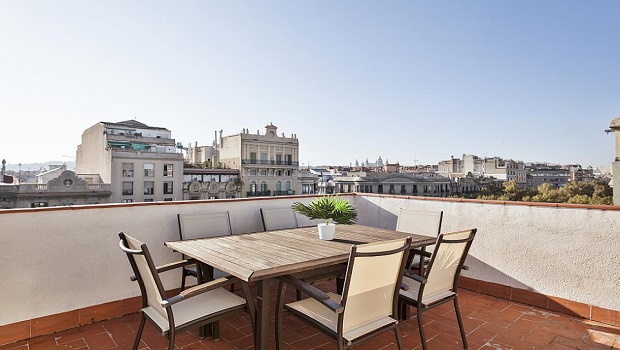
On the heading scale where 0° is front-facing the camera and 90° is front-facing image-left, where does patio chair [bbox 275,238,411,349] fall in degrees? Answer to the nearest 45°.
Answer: approximately 135°

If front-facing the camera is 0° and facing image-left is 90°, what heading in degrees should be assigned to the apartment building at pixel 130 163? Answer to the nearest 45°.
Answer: approximately 315°

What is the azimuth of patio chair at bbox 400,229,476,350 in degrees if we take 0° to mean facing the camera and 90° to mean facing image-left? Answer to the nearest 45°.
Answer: approximately 135°

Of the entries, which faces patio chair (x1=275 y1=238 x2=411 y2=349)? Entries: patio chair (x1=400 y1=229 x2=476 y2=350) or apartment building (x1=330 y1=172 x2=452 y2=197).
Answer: the apartment building

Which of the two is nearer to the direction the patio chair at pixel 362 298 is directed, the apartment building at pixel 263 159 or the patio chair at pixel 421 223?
the apartment building

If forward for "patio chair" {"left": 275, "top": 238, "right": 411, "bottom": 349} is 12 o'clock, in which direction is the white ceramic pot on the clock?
The white ceramic pot is roughly at 1 o'clock from the patio chair.

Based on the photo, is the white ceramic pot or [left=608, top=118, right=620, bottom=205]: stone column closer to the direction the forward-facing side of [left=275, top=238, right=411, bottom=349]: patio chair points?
the white ceramic pot

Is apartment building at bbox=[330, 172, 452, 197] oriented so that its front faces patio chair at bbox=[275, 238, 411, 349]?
yes

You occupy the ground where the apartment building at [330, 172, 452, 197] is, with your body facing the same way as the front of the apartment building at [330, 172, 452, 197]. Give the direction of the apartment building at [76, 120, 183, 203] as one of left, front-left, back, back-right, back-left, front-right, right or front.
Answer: front-right

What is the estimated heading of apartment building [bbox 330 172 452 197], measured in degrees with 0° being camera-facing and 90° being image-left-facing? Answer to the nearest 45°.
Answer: approximately 0°

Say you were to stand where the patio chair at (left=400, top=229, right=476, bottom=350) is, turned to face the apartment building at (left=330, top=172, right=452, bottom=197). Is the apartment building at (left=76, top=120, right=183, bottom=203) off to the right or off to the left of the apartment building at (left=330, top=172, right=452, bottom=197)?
left

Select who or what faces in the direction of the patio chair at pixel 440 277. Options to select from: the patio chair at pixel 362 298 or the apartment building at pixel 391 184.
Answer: the apartment building

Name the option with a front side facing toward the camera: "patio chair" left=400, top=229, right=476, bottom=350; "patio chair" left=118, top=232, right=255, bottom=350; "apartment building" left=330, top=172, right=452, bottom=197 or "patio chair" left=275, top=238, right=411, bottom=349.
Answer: the apartment building
